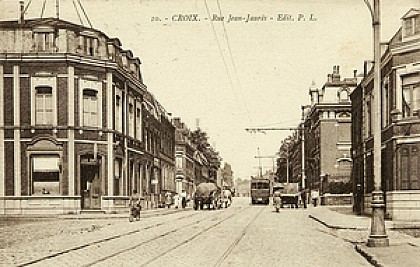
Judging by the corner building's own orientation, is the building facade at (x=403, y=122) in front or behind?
in front

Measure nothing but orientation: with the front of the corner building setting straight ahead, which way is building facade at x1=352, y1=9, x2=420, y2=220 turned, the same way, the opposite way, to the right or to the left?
to the right

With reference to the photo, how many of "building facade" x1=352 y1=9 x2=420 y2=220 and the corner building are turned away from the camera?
0

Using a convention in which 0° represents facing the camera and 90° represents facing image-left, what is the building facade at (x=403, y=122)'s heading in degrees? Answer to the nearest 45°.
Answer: approximately 45°

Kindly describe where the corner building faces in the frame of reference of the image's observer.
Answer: facing the viewer and to the right of the viewer
